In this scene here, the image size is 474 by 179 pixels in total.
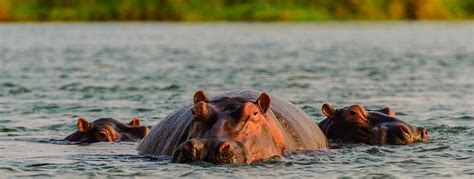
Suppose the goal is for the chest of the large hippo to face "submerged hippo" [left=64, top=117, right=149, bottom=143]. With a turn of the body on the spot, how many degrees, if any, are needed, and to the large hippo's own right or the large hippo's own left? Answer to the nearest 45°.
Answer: approximately 135° to the large hippo's own right

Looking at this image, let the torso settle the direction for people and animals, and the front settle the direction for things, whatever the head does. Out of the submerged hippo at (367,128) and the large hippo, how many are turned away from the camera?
0

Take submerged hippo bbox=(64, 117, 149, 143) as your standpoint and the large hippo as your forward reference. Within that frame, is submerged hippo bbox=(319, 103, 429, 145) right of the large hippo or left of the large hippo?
left

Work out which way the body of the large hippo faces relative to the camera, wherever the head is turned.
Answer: toward the camera

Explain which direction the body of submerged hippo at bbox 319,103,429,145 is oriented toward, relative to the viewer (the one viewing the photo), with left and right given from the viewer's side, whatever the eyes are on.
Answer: facing the viewer and to the right of the viewer
